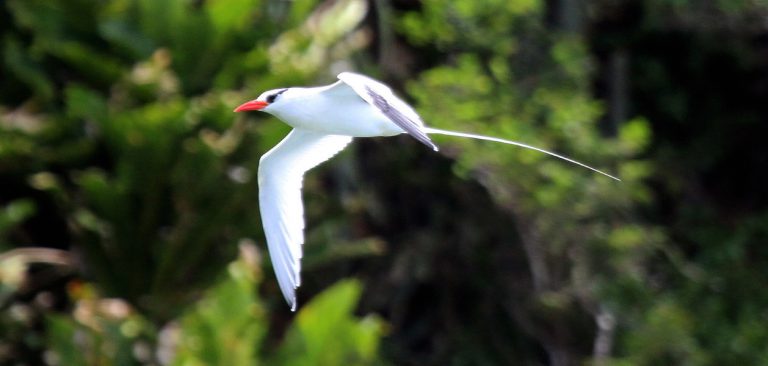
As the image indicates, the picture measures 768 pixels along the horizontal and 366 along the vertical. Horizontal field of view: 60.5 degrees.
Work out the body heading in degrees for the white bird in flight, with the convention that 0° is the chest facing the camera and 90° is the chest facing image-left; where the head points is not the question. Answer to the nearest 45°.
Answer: approximately 90°
